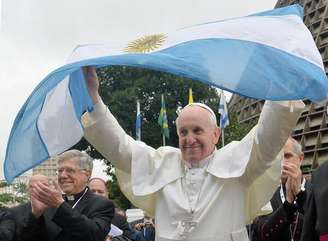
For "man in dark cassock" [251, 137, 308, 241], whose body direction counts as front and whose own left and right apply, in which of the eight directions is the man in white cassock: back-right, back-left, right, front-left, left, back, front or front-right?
front

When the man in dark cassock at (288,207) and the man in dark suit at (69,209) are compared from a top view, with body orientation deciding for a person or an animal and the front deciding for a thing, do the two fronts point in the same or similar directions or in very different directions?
same or similar directions

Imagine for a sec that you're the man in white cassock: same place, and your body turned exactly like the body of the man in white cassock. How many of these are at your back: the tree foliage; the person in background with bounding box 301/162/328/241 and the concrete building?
2

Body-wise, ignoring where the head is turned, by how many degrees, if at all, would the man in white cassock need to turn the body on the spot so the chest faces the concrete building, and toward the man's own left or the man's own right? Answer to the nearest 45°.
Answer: approximately 180°

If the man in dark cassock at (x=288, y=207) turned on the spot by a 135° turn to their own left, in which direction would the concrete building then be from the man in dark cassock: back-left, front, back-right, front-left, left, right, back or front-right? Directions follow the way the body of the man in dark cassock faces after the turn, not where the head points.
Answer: left

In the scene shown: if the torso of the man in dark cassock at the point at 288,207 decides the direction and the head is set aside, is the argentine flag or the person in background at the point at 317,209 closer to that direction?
the argentine flag

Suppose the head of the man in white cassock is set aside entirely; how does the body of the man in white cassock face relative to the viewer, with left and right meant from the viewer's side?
facing the viewer

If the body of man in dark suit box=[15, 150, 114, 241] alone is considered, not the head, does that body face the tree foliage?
no

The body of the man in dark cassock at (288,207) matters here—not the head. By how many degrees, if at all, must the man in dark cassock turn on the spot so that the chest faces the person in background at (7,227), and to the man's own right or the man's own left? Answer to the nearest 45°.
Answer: approximately 45° to the man's own right

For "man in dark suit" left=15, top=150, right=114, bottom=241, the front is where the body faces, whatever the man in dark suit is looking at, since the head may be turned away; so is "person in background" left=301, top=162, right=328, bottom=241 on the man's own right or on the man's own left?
on the man's own left

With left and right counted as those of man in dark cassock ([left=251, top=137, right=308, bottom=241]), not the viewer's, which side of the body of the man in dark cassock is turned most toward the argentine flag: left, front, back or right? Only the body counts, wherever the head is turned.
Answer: front

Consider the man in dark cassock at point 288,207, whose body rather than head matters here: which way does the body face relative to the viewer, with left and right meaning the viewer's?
facing the viewer and to the left of the viewer

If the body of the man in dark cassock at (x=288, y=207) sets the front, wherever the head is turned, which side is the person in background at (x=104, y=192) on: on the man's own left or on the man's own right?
on the man's own right

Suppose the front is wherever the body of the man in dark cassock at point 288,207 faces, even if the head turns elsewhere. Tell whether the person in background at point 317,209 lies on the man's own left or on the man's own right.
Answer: on the man's own left

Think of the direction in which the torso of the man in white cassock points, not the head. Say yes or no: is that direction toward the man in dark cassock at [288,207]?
no

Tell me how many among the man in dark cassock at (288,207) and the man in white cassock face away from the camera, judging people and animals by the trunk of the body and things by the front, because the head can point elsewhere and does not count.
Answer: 0
